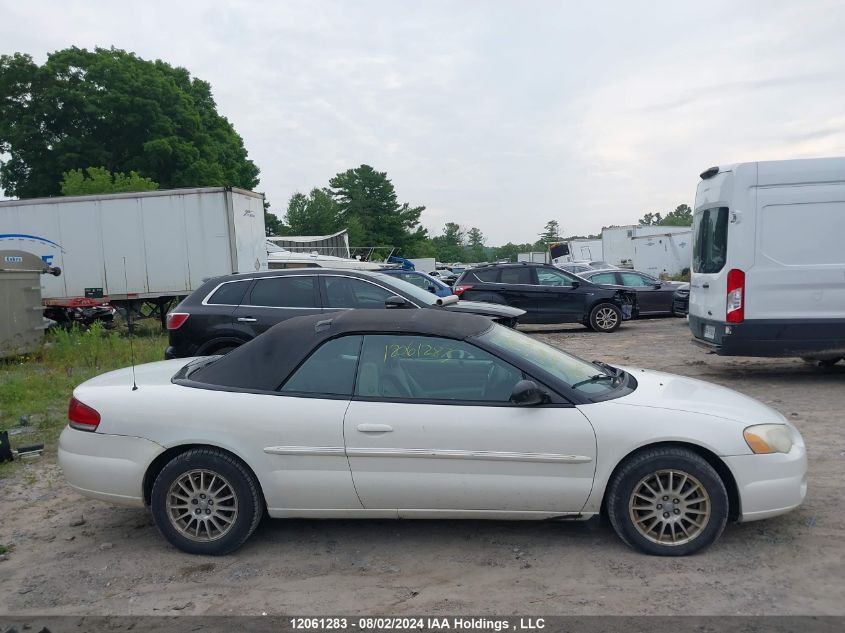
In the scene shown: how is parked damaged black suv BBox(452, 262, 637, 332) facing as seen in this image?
to the viewer's right

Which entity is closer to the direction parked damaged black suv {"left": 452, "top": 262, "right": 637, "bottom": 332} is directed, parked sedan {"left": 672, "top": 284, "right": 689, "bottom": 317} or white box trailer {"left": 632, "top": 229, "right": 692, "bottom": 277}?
the parked sedan

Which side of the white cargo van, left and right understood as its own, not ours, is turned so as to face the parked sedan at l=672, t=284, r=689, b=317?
left

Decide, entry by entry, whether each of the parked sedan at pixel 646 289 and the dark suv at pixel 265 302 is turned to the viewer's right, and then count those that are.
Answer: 2

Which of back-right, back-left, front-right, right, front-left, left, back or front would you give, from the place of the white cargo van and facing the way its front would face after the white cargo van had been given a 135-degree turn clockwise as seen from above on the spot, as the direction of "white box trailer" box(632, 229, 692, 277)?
back-right

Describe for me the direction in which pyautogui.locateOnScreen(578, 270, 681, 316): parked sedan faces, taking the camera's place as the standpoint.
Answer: facing to the right of the viewer

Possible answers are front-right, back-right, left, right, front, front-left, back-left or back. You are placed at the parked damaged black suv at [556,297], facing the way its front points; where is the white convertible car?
right

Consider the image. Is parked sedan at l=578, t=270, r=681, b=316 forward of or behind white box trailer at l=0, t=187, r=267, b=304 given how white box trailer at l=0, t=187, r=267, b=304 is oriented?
forward

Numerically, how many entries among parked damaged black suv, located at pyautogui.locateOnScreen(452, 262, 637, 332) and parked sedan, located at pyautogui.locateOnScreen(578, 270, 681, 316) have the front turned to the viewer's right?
2

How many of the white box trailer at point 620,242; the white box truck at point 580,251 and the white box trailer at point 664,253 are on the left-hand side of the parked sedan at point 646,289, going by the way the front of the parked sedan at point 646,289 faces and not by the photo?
3

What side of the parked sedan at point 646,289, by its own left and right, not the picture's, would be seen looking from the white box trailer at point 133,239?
back

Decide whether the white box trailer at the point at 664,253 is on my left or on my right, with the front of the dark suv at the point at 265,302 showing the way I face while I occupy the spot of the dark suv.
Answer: on my left

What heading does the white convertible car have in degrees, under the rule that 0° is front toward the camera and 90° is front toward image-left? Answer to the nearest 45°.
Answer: approximately 270°

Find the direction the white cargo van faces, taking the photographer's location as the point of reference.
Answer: facing to the right of the viewer
